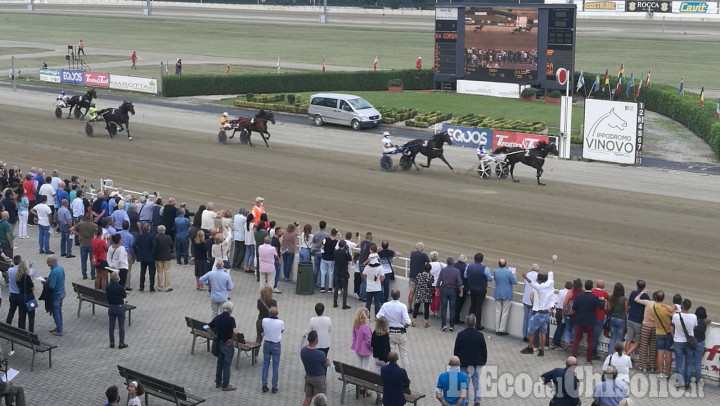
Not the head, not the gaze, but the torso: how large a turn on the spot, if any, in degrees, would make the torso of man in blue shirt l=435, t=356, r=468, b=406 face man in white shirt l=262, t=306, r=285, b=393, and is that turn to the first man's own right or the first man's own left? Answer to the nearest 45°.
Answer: approximately 45° to the first man's own left

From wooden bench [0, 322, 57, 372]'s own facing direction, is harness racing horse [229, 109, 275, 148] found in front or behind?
in front

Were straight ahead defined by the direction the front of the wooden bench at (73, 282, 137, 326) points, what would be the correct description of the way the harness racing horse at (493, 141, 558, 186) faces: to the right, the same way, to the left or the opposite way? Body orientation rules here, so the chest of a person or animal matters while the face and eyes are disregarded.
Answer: to the right

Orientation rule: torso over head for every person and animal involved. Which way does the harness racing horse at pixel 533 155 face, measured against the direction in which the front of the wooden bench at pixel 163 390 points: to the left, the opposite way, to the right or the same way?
to the right

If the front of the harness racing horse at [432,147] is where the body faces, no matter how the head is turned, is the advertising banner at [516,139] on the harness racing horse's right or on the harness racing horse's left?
on the harness racing horse's left

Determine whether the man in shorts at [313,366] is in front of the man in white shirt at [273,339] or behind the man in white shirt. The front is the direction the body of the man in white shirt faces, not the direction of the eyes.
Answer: behind

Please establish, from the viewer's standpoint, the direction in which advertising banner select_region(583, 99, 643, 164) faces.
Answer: facing the viewer

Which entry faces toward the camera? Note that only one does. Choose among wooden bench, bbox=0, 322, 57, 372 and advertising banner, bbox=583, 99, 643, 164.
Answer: the advertising banner

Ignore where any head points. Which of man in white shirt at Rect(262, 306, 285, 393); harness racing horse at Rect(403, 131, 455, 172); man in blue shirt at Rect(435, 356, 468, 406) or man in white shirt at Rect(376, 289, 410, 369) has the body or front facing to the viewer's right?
the harness racing horse

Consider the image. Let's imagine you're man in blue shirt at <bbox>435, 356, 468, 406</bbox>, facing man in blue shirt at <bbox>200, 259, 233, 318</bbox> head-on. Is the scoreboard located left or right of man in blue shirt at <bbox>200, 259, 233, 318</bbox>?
right

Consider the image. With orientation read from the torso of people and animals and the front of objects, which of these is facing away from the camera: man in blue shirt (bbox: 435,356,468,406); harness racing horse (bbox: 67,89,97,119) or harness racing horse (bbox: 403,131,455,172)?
the man in blue shirt

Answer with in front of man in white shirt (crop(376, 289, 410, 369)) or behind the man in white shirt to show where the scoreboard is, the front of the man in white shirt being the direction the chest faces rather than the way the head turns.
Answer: in front

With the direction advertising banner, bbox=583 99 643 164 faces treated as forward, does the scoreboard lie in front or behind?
behind

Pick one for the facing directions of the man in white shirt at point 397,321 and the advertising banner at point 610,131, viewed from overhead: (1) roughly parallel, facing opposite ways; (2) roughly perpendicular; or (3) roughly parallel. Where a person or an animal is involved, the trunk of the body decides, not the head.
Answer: roughly parallel, facing opposite ways

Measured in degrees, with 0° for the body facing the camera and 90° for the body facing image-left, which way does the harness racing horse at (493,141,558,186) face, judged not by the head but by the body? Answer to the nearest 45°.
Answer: approximately 270°

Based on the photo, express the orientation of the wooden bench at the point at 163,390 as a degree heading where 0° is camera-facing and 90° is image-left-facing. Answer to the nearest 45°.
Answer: approximately 225°

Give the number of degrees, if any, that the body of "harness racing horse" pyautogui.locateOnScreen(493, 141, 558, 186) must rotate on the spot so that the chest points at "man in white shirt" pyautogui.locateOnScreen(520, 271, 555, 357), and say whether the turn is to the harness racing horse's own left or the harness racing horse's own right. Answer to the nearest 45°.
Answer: approximately 90° to the harness racing horse's own right

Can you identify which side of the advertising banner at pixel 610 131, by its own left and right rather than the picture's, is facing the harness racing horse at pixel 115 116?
right

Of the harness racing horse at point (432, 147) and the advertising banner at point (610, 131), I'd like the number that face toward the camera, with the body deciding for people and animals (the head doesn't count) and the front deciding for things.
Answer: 1

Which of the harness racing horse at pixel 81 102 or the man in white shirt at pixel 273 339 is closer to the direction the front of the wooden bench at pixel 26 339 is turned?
the harness racing horse

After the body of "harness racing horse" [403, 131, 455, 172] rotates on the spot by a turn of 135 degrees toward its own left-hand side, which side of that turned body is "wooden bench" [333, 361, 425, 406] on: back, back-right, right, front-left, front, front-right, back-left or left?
back-left

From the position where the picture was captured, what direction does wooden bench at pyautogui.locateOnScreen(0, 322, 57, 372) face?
facing away from the viewer and to the right of the viewer

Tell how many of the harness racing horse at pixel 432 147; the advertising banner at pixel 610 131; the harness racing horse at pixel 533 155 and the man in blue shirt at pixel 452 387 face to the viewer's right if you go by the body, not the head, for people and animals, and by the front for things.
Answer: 2
